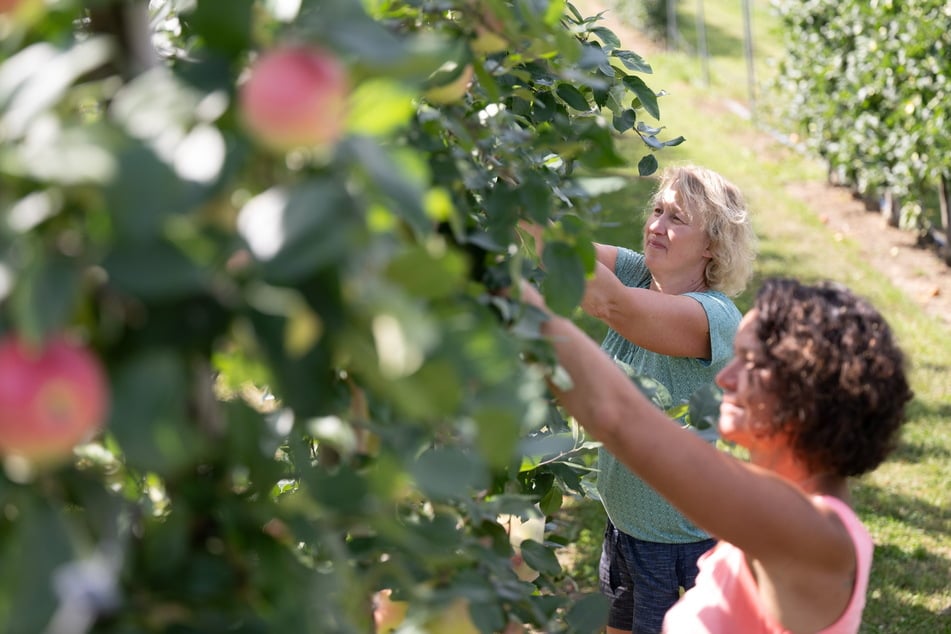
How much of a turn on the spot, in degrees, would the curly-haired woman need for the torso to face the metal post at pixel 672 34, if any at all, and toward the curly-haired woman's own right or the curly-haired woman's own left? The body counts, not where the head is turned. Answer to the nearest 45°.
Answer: approximately 90° to the curly-haired woman's own right

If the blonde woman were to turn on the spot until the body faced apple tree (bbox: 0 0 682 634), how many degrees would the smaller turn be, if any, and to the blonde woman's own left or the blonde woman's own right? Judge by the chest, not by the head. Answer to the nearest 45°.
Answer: approximately 45° to the blonde woman's own left

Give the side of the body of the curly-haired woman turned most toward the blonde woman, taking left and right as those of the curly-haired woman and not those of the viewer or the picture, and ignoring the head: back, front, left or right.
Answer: right

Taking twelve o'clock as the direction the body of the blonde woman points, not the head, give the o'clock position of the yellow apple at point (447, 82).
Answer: The yellow apple is roughly at 11 o'clock from the blonde woman.

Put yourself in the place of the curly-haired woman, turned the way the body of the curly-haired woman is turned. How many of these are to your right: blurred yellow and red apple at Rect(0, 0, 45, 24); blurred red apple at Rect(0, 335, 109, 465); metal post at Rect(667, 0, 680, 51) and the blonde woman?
2

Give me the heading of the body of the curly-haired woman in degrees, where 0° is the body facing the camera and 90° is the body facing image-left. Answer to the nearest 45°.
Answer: approximately 90°

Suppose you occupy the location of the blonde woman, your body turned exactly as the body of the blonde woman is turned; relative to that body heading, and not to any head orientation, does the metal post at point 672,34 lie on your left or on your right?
on your right
